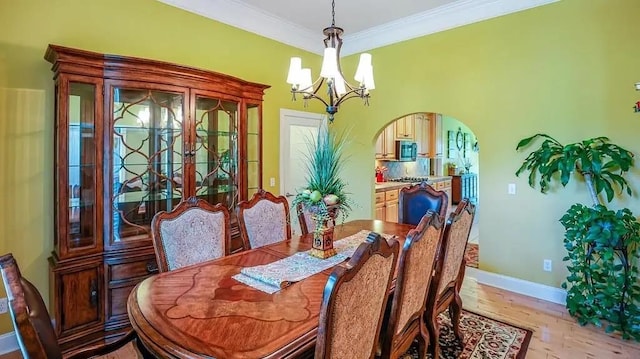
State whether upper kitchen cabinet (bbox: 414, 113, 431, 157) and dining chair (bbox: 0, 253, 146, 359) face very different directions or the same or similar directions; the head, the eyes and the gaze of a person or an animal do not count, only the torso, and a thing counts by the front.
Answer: very different directions

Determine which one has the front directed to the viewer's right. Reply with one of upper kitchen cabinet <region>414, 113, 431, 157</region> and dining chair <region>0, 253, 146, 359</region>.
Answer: the dining chair

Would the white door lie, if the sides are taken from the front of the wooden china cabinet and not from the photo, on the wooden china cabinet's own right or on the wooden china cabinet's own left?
on the wooden china cabinet's own left

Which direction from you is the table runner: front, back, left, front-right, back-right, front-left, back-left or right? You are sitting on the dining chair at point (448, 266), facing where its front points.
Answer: left

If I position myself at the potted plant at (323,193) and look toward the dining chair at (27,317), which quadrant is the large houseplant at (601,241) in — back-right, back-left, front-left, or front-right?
back-left

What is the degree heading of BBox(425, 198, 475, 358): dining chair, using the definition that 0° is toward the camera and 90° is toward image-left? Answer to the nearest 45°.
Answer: approximately 135°

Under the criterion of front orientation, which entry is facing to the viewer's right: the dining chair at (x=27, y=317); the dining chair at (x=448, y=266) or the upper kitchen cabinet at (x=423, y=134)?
the dining chair at (x=27, y=317)

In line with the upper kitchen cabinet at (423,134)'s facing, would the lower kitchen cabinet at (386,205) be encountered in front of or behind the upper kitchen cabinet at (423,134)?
in front

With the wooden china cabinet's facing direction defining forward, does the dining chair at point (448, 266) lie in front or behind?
in front

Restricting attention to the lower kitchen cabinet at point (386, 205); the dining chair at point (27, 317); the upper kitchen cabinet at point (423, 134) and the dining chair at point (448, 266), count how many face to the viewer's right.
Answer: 1

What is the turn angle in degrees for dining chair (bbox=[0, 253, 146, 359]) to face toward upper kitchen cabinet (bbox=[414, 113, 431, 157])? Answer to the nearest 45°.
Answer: approximately 45° to its left

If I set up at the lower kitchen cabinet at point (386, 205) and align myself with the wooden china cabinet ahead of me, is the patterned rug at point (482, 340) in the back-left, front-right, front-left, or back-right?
front-left

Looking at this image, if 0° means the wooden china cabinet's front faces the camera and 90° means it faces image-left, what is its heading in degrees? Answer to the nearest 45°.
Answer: approximately 315°

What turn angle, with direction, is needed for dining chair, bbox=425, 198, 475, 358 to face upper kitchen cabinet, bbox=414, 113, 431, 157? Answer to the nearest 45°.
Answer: approximately 45° to its right

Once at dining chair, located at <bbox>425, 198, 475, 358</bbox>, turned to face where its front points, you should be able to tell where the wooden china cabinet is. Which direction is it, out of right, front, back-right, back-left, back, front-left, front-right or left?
front-left

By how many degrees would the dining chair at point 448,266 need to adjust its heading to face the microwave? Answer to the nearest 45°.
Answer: approximately 45° to its right

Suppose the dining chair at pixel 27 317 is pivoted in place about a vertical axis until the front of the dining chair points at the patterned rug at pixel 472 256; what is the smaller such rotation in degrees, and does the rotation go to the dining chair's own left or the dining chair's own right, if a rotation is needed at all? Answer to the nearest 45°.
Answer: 0° — it already faces it

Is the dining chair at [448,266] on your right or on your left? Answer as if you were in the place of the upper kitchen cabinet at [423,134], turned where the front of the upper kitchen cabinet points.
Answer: on your left

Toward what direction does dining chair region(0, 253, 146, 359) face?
to the viewer's right

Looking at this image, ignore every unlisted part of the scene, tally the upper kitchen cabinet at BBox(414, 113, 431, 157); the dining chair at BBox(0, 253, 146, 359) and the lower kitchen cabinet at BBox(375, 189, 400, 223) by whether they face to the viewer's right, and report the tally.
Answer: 1

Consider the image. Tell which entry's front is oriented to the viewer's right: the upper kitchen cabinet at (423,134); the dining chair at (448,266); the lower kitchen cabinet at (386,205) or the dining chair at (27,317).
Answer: the dining chair at (27,317)
